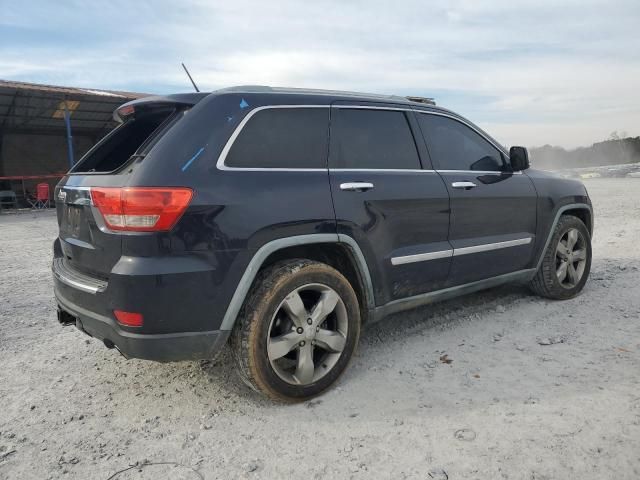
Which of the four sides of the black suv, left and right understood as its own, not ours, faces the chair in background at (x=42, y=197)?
left

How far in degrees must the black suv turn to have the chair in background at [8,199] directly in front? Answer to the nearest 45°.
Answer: approximately 90° to its left

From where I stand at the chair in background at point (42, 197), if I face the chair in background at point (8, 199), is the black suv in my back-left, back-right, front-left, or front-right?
back-left

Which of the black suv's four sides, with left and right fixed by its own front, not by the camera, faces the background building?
left

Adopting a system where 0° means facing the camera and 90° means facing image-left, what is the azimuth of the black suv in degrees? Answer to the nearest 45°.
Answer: approximately 225°
